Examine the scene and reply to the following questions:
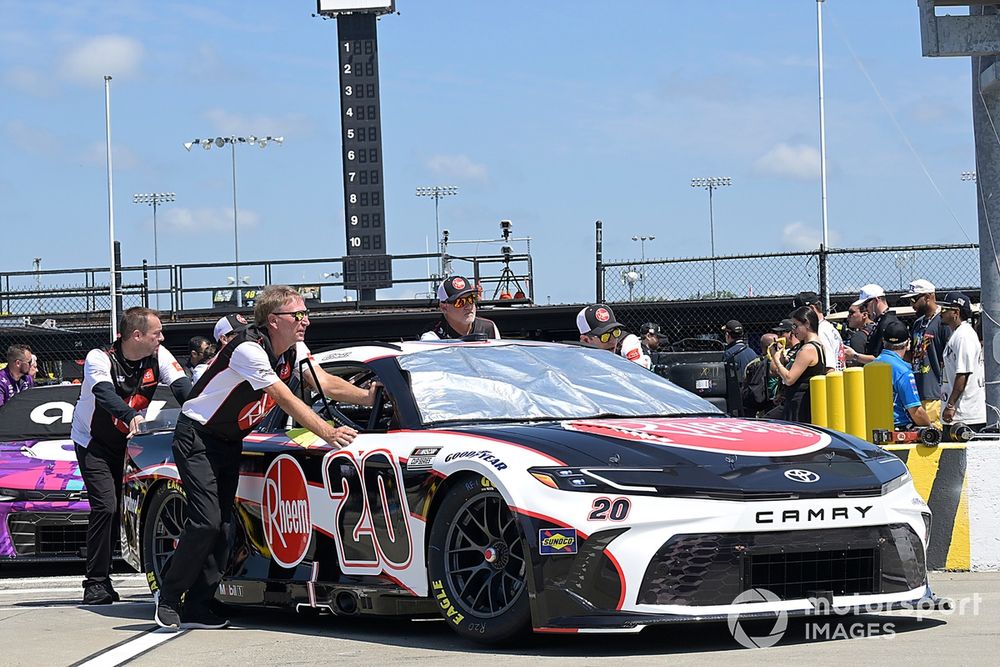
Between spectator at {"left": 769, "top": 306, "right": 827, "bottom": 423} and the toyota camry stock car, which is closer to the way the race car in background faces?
the toyota camry stock car

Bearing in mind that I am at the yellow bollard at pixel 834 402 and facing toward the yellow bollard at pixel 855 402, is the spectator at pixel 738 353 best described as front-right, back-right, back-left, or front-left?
back-left

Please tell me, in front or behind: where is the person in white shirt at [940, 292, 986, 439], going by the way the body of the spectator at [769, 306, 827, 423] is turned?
behind

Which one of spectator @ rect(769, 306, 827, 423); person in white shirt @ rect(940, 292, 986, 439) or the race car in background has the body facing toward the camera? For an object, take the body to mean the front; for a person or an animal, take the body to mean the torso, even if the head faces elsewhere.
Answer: the race car in background

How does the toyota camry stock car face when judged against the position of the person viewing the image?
facing the viewer and to the right of the viewer

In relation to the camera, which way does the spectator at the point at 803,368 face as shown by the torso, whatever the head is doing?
to the viewer's left

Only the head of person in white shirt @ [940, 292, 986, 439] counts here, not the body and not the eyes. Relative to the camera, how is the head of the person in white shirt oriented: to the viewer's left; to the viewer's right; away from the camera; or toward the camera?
to the viewer's left

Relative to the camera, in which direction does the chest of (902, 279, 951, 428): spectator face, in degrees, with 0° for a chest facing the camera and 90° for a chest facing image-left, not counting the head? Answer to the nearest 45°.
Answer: approximately 45°
